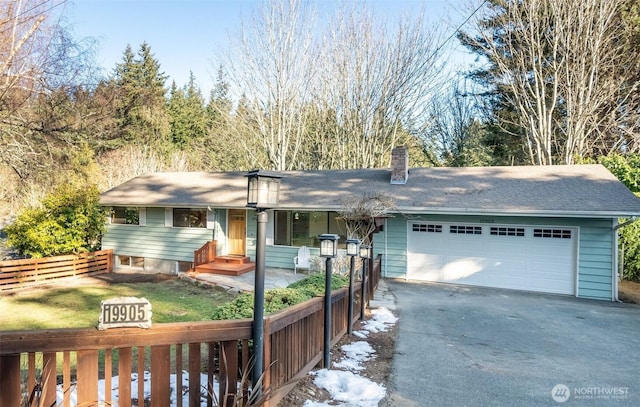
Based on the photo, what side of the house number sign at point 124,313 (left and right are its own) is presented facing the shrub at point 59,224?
back

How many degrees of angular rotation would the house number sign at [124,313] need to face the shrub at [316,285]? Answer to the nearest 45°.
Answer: approximately 135° to its left

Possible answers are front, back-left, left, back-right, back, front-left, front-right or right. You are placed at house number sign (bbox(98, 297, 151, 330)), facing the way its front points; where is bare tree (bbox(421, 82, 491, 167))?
back-left

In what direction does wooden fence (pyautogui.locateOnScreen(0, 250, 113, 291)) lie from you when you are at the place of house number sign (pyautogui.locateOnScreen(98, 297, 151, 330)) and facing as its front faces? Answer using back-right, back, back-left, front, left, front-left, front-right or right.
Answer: back

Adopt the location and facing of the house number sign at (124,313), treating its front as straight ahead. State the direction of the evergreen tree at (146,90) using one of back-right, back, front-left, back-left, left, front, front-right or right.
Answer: back

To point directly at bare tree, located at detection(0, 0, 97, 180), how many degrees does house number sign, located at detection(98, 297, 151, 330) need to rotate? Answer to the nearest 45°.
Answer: approximately 180°

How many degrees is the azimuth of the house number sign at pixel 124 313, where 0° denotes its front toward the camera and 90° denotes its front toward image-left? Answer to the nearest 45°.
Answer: approximately 0°

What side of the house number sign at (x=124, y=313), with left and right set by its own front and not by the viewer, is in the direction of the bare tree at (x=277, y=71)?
back
